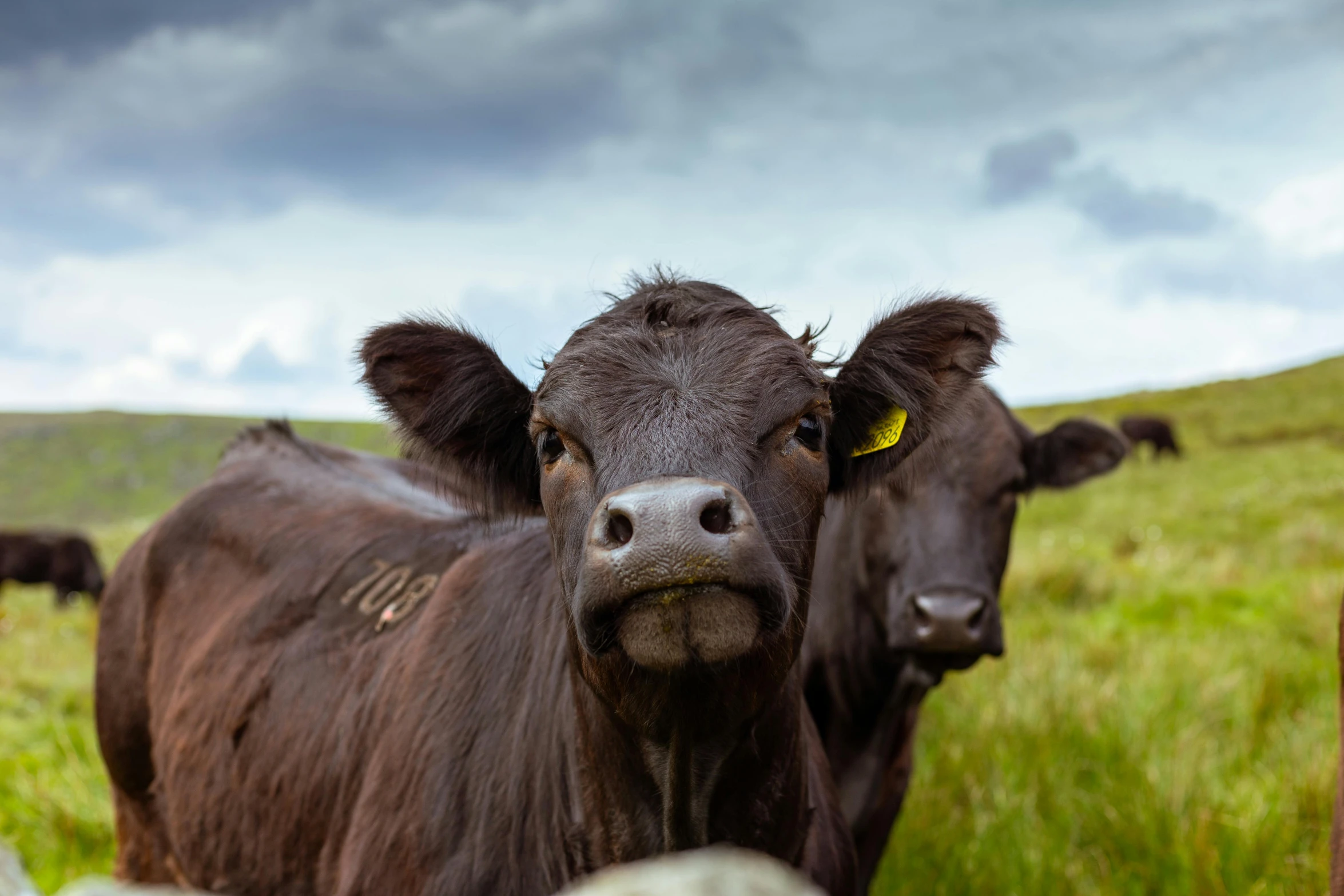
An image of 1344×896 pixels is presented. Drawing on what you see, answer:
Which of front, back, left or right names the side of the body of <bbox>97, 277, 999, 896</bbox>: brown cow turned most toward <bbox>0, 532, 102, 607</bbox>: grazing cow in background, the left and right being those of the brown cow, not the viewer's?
back

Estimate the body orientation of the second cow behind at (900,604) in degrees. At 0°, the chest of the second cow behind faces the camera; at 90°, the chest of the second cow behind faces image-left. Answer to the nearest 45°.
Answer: approximately 315°

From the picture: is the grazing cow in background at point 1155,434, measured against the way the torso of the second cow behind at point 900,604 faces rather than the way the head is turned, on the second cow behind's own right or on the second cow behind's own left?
on the second cow behind's own left

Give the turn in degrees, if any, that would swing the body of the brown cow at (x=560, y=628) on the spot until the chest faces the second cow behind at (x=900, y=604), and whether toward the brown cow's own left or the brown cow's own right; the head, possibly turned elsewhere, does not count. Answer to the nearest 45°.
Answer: approximately 90° to the brown cow's own left

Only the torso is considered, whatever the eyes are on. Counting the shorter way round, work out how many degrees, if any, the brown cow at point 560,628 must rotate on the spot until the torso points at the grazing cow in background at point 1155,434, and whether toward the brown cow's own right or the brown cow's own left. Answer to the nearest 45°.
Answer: approximately 90° to the brown cow's own left

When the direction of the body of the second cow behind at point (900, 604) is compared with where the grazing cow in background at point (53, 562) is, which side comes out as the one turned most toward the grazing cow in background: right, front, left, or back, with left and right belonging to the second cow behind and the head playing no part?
back

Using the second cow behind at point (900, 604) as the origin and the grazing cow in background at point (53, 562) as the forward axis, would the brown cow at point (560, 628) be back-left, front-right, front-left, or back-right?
back-left

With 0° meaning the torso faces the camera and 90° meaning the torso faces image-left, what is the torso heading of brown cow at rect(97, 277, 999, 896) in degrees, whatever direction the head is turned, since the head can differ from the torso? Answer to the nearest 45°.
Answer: approximately 315°
